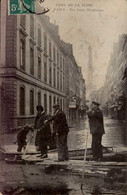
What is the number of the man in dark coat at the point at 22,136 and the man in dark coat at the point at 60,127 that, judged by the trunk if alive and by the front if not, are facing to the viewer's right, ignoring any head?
1

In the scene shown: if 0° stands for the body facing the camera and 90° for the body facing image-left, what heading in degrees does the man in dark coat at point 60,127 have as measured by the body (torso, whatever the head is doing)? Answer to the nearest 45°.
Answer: approximately 45°

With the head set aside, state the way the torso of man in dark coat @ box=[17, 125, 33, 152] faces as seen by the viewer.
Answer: to the viewer's right
